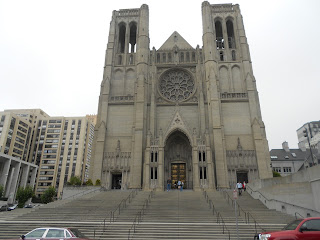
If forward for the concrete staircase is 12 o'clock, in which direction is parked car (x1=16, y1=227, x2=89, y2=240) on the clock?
The parked car is roughly at 1 o'clock from the concrete staircase.

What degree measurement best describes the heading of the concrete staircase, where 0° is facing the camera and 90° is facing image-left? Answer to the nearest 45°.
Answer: approximately 0°

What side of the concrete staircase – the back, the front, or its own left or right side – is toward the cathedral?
back

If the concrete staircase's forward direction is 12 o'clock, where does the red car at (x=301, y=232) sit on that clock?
The red car is roughly at 11 o'clock from the concrete staircase.

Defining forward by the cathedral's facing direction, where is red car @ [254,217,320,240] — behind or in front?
in front

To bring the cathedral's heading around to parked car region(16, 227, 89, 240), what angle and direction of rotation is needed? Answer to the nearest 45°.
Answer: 0° — it already faces it

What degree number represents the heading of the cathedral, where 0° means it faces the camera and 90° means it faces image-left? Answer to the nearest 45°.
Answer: approximately 0°

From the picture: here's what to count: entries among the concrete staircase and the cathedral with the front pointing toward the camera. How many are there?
2
